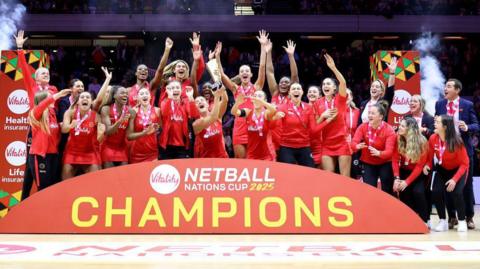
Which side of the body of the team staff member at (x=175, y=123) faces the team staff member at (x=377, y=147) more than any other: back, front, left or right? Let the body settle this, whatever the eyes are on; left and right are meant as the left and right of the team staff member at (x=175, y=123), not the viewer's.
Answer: left

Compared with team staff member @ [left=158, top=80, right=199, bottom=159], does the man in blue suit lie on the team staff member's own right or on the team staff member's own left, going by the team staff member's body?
on the team staff member's own left

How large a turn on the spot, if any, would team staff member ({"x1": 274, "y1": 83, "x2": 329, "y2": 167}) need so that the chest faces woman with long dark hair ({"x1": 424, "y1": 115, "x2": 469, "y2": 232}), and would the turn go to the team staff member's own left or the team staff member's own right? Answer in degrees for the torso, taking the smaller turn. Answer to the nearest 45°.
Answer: approximately 90° to the team staff member's own left

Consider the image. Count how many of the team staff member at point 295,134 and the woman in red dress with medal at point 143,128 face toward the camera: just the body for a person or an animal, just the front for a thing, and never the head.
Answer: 2

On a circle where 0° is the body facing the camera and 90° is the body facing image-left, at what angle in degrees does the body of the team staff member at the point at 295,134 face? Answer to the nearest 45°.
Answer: approximately 0°
